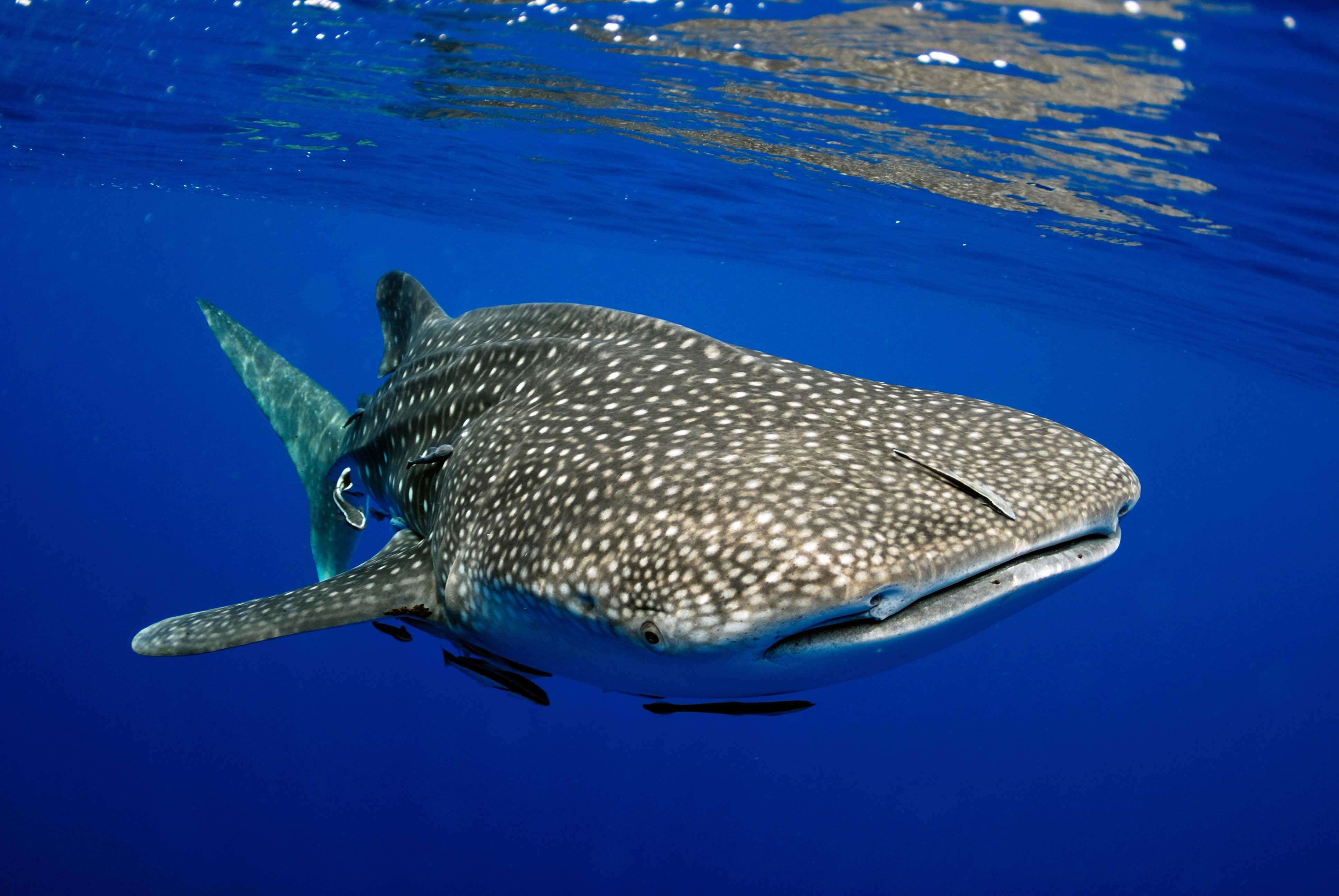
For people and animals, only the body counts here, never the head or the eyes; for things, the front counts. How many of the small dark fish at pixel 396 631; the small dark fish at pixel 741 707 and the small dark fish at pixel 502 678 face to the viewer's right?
3

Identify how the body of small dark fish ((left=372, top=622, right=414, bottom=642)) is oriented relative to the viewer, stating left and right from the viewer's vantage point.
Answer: facing to the right of the viewer

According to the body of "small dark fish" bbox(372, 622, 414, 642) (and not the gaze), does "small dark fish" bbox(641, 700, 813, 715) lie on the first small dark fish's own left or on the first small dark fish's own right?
on the first small dark fish's own right

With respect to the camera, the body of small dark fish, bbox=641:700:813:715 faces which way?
to the viewer's right

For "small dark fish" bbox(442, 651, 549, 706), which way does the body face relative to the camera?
to the viewer's right

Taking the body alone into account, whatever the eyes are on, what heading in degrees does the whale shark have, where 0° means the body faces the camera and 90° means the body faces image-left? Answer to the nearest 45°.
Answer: approximately 315°
